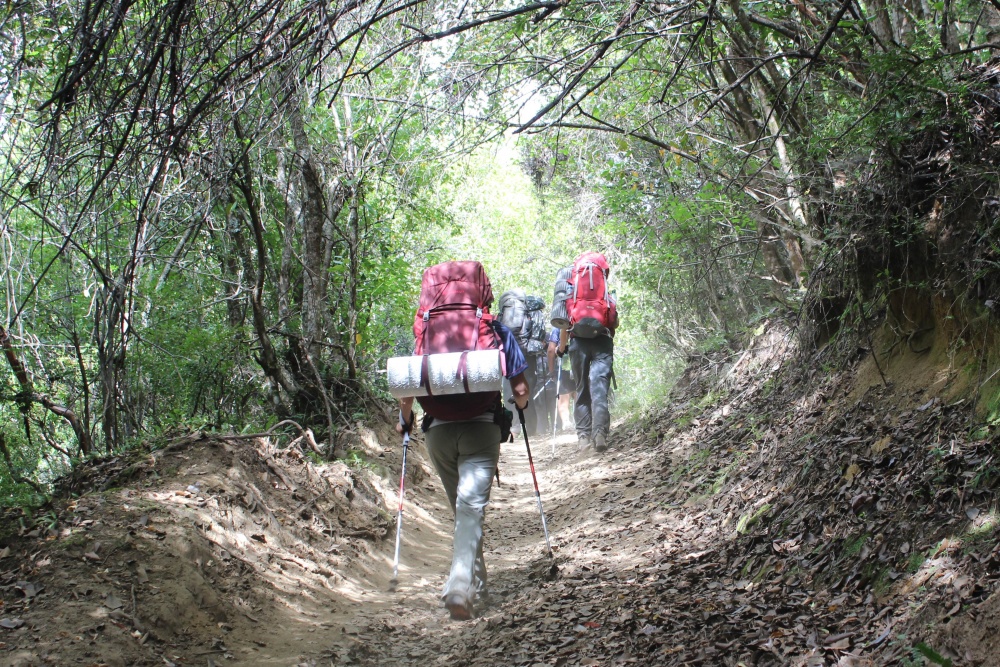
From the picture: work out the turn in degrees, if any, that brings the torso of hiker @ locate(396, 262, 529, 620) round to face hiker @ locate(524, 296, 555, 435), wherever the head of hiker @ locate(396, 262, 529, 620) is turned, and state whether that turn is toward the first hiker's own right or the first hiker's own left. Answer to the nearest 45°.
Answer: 0° — they already face them

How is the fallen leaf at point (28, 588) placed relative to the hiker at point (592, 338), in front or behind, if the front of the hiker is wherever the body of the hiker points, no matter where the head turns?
behind

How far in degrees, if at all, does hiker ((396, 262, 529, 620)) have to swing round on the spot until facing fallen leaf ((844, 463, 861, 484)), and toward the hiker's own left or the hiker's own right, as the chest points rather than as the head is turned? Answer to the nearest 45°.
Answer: approximately 135° to the hiker's own right

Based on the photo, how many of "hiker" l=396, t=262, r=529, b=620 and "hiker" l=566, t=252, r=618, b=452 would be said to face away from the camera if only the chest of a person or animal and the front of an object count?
2

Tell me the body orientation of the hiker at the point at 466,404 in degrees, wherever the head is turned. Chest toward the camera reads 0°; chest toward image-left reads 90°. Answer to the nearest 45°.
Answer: approximately 180°

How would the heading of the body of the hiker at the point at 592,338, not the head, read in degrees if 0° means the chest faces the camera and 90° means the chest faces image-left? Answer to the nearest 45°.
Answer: approximately 180°
